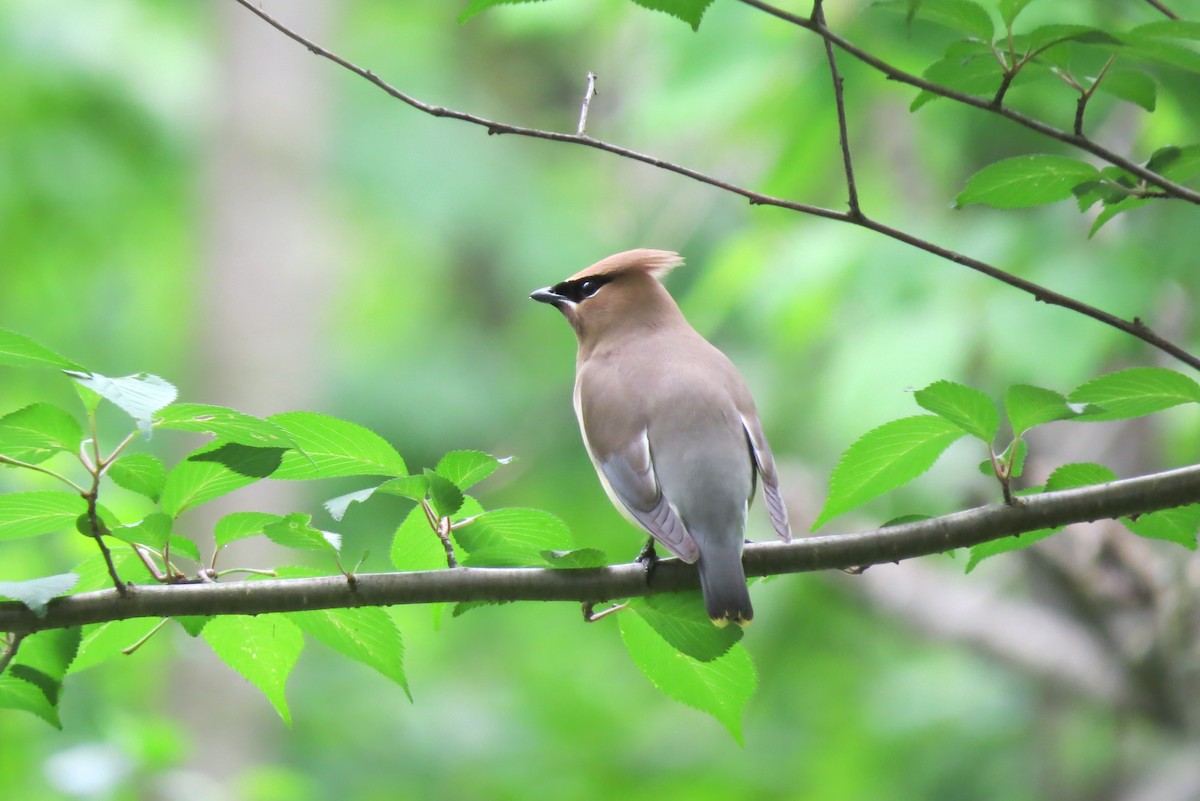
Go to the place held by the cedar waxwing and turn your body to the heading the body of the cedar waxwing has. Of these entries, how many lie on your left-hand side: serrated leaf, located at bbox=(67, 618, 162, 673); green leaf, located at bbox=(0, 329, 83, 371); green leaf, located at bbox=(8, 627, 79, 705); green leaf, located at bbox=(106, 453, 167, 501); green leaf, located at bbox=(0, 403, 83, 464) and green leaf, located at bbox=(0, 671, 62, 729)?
6

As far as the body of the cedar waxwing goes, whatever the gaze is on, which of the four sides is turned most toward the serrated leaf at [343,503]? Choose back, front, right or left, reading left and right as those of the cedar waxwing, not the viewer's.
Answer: left

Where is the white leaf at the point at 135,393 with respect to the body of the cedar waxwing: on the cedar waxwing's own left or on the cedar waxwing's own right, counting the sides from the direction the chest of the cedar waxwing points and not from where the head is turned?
on the cedar waxwing's own left

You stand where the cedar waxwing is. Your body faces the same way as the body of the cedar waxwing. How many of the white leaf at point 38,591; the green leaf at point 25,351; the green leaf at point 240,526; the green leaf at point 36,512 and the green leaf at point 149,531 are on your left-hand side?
5

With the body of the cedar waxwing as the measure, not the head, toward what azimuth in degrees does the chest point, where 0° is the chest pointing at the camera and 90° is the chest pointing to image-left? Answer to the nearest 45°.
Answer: approximately 135°

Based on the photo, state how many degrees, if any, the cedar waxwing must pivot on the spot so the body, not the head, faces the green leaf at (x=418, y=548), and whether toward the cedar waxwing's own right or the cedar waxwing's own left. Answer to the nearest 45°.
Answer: approximately 90° to the cedar waxwing's own left

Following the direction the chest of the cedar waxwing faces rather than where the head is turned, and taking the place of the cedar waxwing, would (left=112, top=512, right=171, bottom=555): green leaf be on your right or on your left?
on your left

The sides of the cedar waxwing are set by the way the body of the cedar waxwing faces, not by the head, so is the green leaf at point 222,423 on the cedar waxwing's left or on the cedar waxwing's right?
on the cedar waxwing's left
